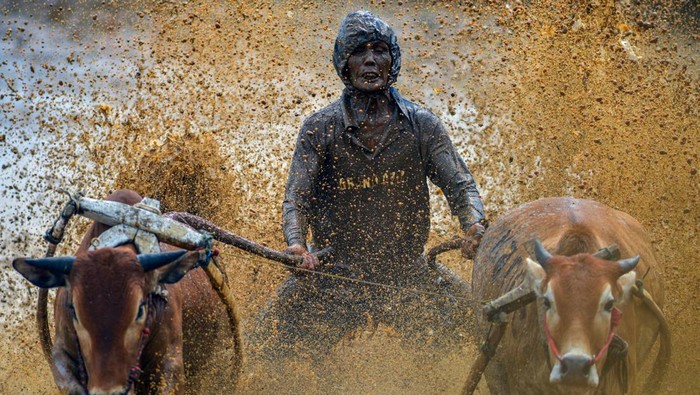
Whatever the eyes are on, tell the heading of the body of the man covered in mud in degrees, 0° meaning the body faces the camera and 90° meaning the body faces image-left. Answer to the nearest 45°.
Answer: approximately 0°

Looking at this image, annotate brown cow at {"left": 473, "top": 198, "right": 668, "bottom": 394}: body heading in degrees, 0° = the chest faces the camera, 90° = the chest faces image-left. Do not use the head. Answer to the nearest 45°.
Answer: approximately 0°

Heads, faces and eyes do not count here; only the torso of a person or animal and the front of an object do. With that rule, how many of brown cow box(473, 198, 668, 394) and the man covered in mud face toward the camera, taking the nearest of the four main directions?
2

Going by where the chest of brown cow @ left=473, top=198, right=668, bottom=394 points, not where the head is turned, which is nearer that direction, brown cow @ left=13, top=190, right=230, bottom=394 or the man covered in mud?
the brown cow

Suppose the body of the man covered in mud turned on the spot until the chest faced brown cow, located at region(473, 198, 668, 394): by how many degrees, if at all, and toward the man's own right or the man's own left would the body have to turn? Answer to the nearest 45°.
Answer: approximately 45° to the man's own left

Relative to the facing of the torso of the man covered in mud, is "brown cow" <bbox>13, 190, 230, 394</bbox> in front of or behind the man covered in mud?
in front

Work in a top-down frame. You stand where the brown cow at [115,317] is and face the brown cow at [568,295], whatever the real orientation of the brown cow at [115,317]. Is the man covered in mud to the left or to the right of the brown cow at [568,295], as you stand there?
left

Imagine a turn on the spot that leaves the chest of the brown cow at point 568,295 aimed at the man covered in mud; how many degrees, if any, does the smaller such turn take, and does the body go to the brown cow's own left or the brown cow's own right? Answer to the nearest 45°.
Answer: approximately 135° to the brown cow's own right

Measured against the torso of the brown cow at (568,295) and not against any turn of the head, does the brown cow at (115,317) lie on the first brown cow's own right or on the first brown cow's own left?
on the first brown cow's own right
